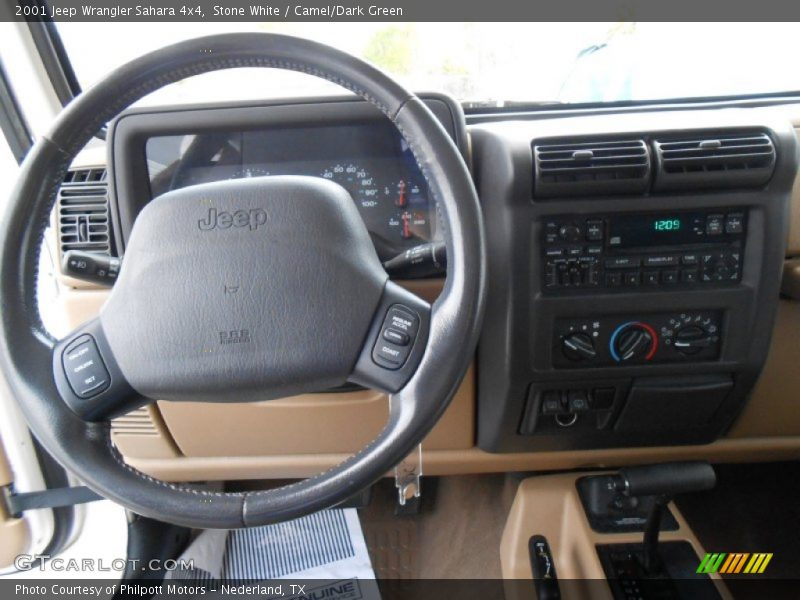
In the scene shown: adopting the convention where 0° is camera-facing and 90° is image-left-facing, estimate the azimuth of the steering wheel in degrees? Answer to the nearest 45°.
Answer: approximately 0°

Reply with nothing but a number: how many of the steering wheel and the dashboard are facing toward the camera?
2
